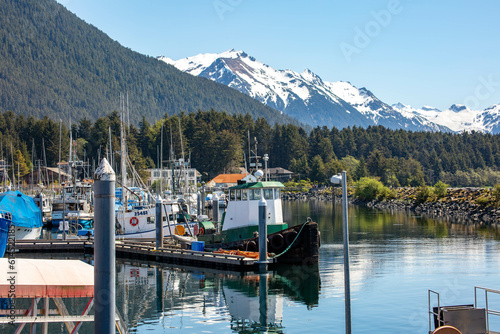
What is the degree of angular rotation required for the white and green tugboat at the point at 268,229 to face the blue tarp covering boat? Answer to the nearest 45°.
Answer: approximately 180°

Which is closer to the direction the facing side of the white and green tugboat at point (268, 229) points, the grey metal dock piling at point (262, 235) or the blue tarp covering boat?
the grey metal dock piling

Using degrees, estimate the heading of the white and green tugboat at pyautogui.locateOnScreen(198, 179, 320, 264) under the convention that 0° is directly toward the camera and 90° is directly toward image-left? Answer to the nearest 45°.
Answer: approximately 315°

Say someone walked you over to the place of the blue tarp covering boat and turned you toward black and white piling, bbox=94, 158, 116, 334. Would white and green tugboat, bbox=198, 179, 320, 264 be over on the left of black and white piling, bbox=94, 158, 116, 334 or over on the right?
left

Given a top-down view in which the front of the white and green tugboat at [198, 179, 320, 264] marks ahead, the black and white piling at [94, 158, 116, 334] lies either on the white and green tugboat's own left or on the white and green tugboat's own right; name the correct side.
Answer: on the white and green tugboat's own right

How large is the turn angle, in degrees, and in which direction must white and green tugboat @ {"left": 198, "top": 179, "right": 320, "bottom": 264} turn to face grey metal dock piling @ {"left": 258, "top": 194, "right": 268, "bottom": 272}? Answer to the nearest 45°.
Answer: approximately 45° to its right

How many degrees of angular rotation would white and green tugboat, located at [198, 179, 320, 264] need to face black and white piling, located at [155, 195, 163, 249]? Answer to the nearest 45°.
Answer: approximately 135° to its right

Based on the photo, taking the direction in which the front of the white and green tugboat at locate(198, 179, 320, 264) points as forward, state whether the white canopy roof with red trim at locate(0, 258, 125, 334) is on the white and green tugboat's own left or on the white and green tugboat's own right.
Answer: on the white and green tugboat's own right
